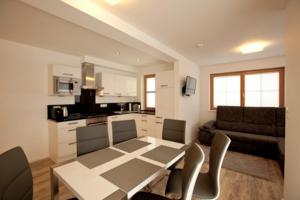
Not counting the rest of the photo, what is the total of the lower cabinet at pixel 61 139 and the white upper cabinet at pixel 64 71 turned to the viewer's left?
0

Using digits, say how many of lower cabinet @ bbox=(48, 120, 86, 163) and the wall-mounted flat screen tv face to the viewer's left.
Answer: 0

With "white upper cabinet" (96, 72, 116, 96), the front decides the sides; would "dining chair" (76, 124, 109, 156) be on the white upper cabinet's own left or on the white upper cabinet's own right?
on the white upper cabinet's own right

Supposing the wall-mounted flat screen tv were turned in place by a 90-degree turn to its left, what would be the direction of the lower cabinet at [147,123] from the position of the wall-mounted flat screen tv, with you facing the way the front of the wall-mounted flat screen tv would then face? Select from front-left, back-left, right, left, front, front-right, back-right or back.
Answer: back-left
